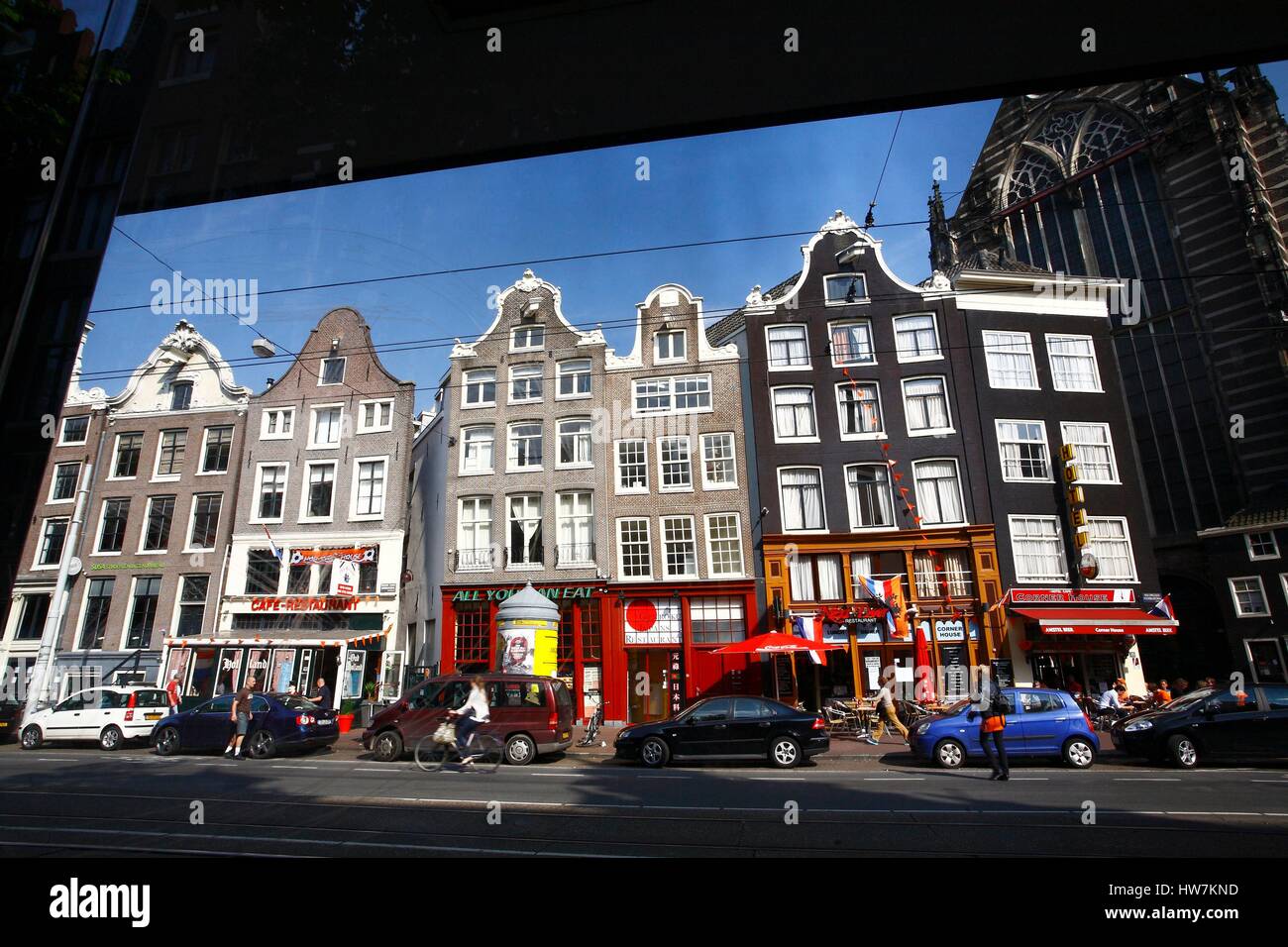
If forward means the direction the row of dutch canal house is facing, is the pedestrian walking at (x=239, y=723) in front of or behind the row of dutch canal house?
in front

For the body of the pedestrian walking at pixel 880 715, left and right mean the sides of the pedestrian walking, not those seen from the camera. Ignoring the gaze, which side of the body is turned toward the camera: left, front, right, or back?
left

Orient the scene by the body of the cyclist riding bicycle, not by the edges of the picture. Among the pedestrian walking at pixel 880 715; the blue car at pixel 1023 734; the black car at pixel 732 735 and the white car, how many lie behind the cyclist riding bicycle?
3

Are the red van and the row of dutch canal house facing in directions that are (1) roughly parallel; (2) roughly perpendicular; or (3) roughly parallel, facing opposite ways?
roughly perpendicular

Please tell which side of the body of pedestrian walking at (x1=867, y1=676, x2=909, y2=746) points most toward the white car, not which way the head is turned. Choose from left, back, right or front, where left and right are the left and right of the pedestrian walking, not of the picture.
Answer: front

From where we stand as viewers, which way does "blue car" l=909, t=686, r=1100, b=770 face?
facing to the left of the viewer

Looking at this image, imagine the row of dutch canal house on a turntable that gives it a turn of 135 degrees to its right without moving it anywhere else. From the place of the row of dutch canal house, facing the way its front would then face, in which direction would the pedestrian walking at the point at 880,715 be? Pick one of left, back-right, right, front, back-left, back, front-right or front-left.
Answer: back

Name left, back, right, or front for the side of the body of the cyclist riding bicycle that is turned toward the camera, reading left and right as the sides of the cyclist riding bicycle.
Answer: left

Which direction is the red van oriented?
to the viewer's left

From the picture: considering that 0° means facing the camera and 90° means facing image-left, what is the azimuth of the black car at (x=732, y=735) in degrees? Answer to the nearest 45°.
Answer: approximately 90°

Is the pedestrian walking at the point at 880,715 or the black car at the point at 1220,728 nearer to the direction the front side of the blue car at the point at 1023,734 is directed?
the pedestrian walking

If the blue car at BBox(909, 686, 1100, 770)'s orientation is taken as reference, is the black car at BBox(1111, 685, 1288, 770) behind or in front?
behind
